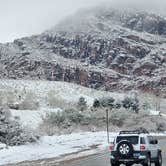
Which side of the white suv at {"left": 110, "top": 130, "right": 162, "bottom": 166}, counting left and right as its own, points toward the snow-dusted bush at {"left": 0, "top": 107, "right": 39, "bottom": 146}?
left

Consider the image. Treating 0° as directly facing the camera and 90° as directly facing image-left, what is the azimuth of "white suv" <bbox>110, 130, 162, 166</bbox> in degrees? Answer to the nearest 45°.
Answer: approximately 225°
